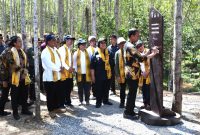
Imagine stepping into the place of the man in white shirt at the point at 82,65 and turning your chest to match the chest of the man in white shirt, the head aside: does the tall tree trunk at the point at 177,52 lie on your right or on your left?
on your left

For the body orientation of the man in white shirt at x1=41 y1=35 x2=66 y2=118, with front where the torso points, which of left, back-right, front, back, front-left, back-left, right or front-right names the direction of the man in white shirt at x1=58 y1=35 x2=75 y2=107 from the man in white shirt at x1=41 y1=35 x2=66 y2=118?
left

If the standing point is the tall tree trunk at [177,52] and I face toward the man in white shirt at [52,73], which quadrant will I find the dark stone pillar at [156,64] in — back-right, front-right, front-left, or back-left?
front-left

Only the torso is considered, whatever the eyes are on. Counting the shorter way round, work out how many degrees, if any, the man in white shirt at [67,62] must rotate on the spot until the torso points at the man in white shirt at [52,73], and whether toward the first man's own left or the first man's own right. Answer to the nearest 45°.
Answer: approximately 90° to the first man's own right

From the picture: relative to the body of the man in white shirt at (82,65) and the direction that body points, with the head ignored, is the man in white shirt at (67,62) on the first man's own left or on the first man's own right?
on the first man's own right

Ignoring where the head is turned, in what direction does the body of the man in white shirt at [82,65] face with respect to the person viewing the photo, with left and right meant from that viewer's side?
facing the viewer

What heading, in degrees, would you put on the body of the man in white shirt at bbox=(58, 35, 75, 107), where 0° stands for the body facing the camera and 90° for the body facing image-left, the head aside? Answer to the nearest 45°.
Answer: approximately 315°

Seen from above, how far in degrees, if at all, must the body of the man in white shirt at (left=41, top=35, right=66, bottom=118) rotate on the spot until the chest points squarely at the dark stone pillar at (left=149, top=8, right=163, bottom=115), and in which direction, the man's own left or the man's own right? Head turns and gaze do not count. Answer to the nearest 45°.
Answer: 0° — they already face it

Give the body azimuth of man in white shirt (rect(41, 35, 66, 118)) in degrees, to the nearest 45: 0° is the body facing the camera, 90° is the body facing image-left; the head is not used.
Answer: approximately 315°

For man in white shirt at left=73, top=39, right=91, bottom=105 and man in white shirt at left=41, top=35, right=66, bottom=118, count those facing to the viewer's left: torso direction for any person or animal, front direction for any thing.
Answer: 0

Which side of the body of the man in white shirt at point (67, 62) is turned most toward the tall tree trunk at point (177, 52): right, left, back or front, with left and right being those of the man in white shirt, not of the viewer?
front

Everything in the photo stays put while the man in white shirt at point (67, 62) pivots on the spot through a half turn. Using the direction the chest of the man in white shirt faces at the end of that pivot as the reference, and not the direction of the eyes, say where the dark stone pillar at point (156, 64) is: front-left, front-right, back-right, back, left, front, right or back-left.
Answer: back
